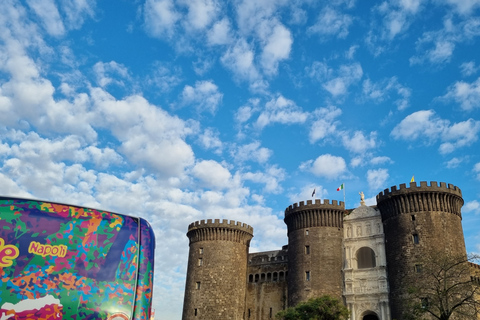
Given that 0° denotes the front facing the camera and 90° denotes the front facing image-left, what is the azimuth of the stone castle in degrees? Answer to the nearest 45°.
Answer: approximately 45°
